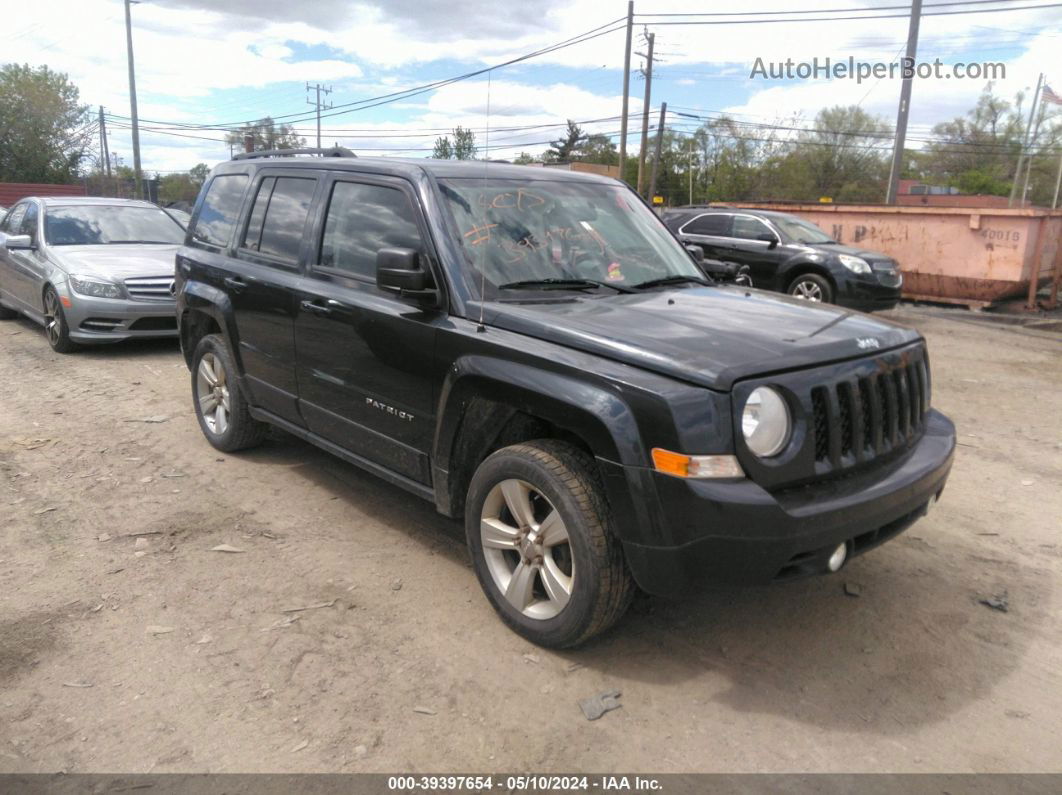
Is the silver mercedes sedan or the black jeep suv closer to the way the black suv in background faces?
the black jeep suv

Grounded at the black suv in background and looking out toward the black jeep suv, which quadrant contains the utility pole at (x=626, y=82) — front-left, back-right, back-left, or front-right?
back-right

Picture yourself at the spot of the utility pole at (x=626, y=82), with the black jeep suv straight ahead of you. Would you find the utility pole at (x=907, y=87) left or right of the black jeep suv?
left

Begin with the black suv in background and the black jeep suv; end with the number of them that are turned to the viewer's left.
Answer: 0

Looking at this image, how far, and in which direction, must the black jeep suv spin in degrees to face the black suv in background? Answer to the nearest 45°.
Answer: approximately 135° to its left

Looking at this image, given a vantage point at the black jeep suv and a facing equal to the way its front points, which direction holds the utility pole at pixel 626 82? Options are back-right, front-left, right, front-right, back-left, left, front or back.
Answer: back-left

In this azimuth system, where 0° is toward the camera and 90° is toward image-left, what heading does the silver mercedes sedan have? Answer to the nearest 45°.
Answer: approximately 315°

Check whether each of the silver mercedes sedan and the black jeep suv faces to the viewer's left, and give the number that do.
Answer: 0

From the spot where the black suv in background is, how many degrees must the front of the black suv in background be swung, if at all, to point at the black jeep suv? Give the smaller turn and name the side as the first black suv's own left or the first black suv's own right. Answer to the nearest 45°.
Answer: approximately 45° to the first black suv's own right

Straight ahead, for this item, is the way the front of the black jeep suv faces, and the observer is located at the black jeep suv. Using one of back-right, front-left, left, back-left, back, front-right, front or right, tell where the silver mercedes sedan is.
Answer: back

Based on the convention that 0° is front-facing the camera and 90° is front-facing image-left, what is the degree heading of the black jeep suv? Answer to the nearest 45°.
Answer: approximately 315°

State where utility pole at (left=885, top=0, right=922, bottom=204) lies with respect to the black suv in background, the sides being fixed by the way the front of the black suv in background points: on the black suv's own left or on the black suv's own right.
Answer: on the black suv's own left

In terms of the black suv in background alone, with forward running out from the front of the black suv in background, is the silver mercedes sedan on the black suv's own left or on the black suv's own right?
on the black suv's own right

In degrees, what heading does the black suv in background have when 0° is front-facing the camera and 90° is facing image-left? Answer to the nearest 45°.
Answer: approximately 315°

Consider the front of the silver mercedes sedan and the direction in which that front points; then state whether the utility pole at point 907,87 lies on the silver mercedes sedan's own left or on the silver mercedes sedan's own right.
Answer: on the silver mercedes sedan's own left
